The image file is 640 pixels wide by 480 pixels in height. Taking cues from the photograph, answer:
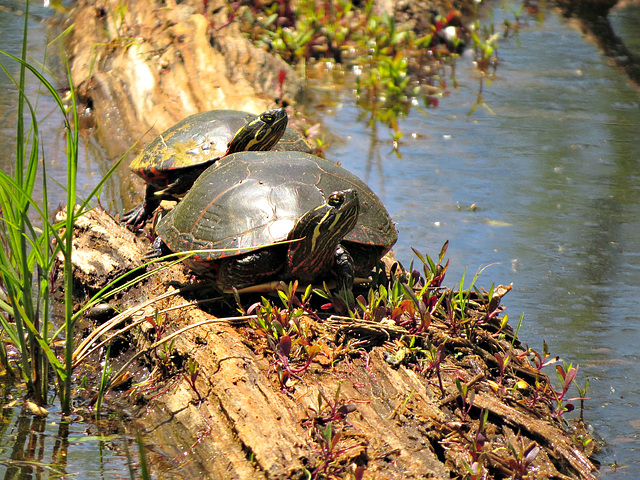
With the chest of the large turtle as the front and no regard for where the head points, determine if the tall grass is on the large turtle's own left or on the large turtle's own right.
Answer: on the large turtle's own right

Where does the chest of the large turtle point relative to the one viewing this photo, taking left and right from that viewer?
facing the viewer and to the right of the viewer

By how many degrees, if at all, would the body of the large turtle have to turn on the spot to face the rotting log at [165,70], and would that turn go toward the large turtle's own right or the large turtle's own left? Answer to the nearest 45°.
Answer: approximately 135° to the large turtle's own left

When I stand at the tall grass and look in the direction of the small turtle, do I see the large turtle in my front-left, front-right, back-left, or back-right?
front-right

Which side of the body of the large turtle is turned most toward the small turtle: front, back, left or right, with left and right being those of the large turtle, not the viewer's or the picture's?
back
